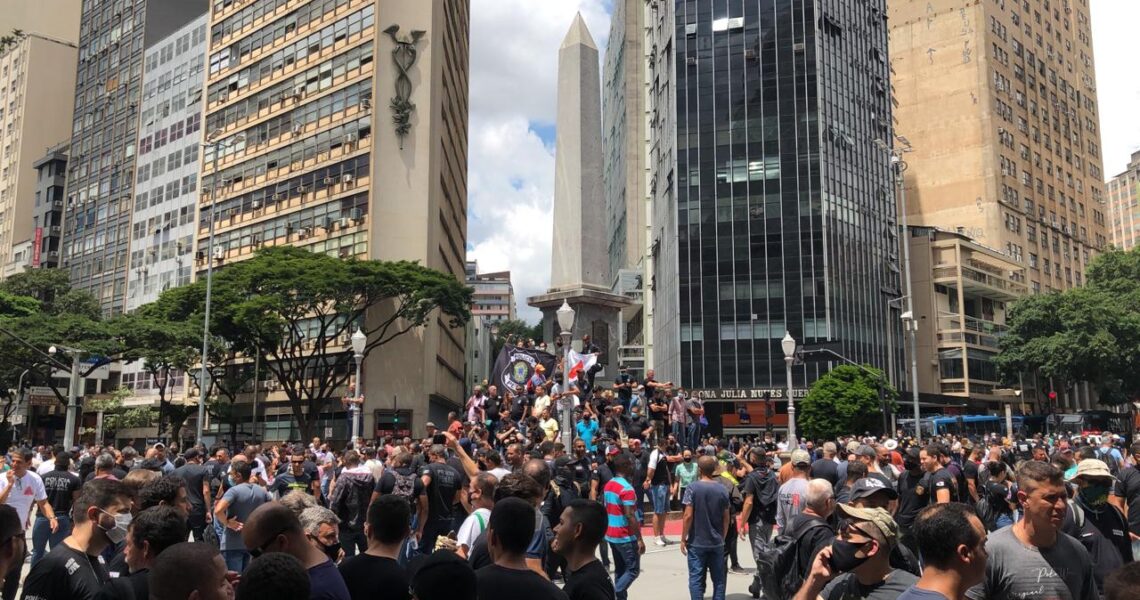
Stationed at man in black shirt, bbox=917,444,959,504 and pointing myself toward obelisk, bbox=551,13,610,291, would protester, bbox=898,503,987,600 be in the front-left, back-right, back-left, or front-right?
back-left

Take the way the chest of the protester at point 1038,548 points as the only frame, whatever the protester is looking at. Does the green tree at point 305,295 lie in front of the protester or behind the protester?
behind

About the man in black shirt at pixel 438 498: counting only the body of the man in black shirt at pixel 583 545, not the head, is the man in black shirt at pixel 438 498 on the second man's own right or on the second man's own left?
on the second man's own right

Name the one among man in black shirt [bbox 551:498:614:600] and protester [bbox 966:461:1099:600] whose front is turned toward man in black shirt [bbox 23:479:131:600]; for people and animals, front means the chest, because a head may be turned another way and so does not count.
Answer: man in black shirt [bbox 551:498:614:600]

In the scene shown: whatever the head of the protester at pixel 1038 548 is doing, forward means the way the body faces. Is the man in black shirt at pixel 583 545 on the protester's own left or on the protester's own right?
on the protester's own right

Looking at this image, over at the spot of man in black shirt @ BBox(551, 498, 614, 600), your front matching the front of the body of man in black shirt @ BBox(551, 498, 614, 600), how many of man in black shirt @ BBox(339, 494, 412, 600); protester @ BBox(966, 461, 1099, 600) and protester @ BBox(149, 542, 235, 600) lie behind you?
1

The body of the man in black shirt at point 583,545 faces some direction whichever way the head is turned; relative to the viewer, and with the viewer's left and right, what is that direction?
facing to the left of the viewer

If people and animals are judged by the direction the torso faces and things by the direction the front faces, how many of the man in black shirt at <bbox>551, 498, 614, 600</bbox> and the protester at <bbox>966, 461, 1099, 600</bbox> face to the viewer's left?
1
